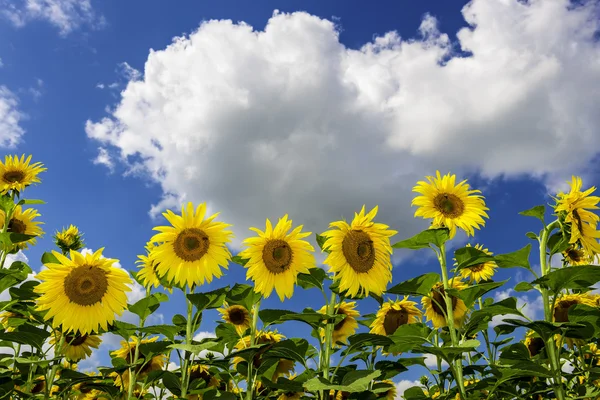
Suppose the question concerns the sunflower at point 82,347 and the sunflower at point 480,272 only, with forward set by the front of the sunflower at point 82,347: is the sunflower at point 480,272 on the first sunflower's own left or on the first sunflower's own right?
on the first sunflower's own left

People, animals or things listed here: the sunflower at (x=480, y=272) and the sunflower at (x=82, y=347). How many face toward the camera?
2

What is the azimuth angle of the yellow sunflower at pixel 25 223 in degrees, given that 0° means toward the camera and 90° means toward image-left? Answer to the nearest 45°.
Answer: approximately 0°

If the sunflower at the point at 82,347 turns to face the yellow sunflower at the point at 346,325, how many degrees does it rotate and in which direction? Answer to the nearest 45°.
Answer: approximately 45° to its left

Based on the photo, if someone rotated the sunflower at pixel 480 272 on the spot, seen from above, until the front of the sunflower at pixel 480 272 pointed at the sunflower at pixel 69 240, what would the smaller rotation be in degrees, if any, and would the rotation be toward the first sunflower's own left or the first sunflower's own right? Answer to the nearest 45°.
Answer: approximately 45° to the first sunflower's own right
